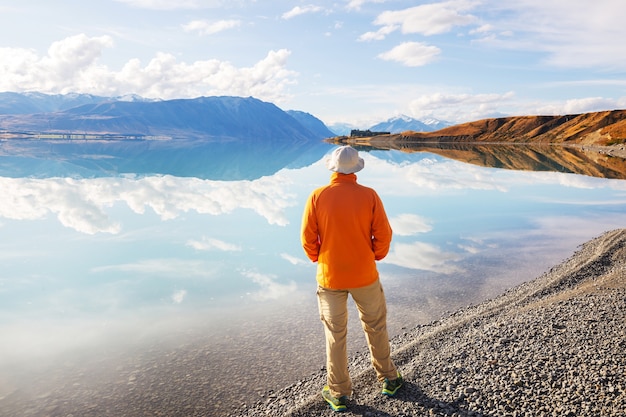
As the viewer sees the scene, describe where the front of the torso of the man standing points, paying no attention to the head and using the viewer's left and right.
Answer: facing away from the viewer

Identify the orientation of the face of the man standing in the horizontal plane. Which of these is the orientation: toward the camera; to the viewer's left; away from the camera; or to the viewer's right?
away from the camera
